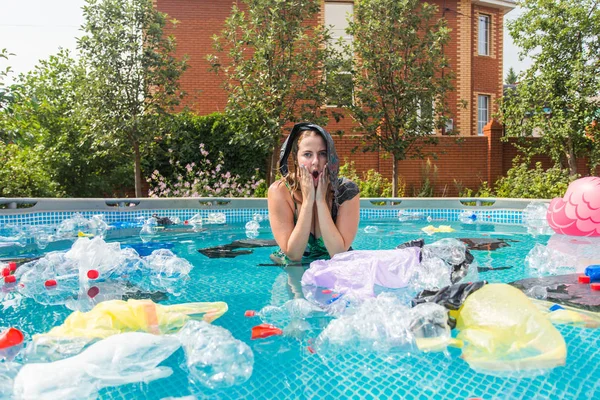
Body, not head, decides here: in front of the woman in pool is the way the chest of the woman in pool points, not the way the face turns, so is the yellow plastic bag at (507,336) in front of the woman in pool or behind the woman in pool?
in front

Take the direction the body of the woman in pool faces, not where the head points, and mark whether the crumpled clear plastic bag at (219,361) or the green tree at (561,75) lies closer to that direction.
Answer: the crumpled clear plastic bag

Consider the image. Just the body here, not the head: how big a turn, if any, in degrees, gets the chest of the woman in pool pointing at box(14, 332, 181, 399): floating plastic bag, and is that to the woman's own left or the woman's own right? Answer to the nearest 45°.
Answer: approximately 45° to the woman's own right

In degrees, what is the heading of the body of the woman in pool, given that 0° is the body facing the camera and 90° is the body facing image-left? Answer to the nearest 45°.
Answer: approximately 0°

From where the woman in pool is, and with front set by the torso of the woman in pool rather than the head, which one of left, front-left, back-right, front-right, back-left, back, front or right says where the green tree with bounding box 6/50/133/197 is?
back-right

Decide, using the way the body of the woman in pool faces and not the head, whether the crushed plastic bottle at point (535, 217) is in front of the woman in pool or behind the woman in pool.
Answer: behind

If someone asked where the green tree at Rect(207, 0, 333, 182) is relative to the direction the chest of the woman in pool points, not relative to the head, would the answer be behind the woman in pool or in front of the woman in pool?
behind

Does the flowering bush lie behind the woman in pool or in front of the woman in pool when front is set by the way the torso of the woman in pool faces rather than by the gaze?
behind

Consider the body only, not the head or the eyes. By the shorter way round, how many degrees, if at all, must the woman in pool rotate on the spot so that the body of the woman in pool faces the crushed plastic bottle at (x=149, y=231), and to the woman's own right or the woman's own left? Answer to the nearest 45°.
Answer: approximately 135° to the woman's own right
